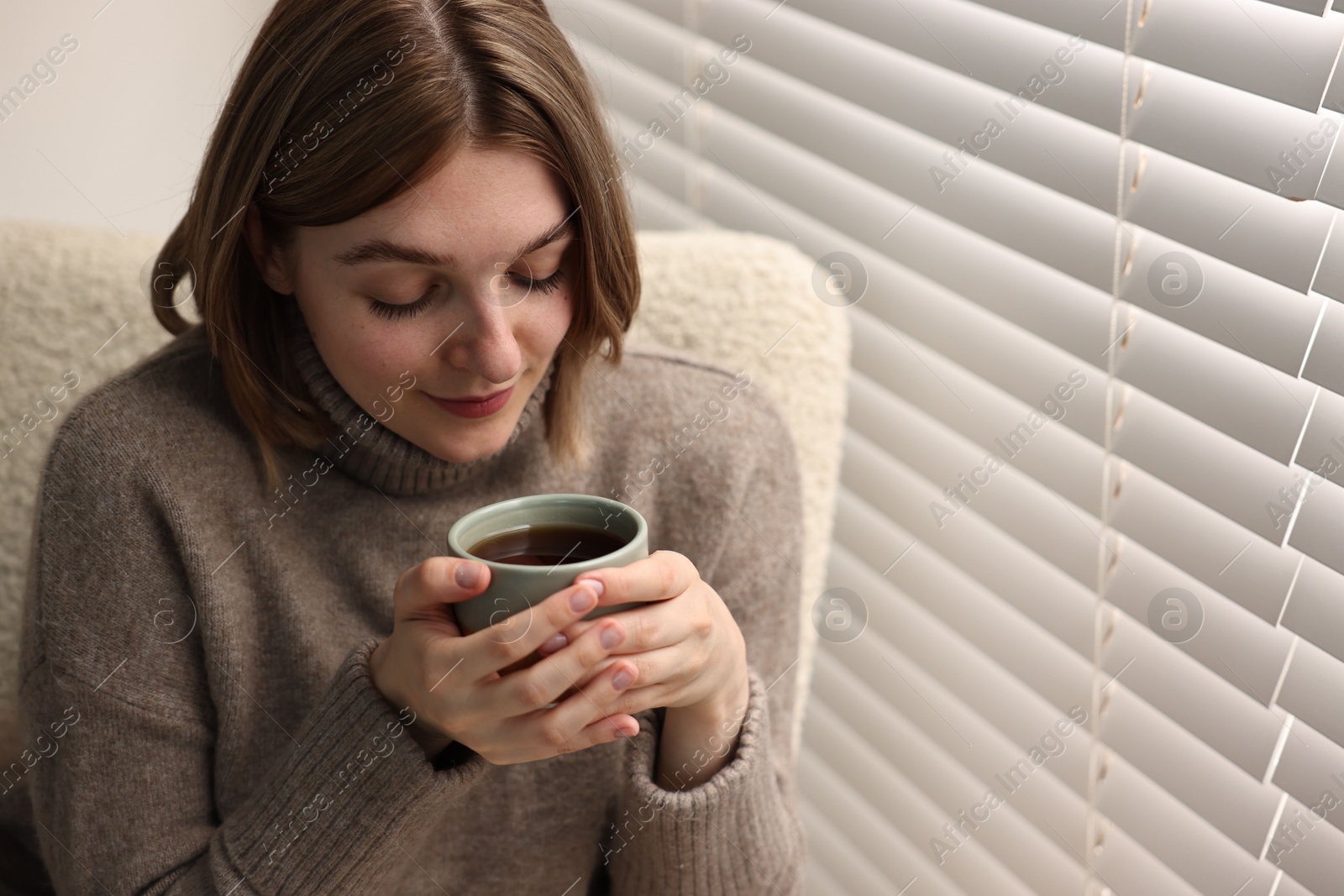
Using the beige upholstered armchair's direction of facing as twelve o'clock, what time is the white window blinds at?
The white window blinds is roughly at 10 o'clock from the beige upholstered armchair.

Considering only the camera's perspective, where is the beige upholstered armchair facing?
facing the viewer
